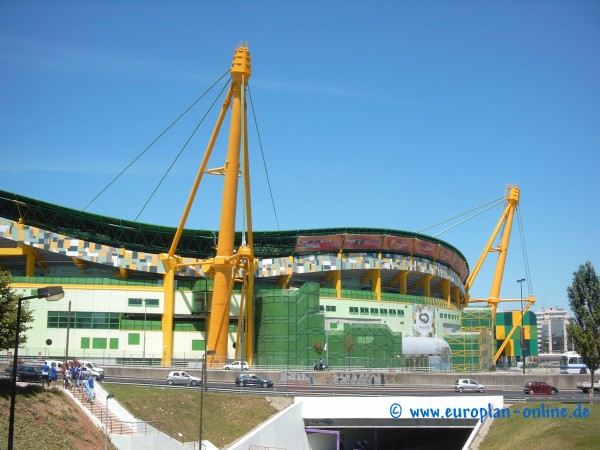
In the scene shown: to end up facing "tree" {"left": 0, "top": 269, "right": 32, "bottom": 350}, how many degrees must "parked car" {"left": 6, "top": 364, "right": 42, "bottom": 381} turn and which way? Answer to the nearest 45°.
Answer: approximately 90° to its right

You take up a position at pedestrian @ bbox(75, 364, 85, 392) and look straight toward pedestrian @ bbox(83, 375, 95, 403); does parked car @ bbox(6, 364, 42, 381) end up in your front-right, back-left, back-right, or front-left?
back-right
